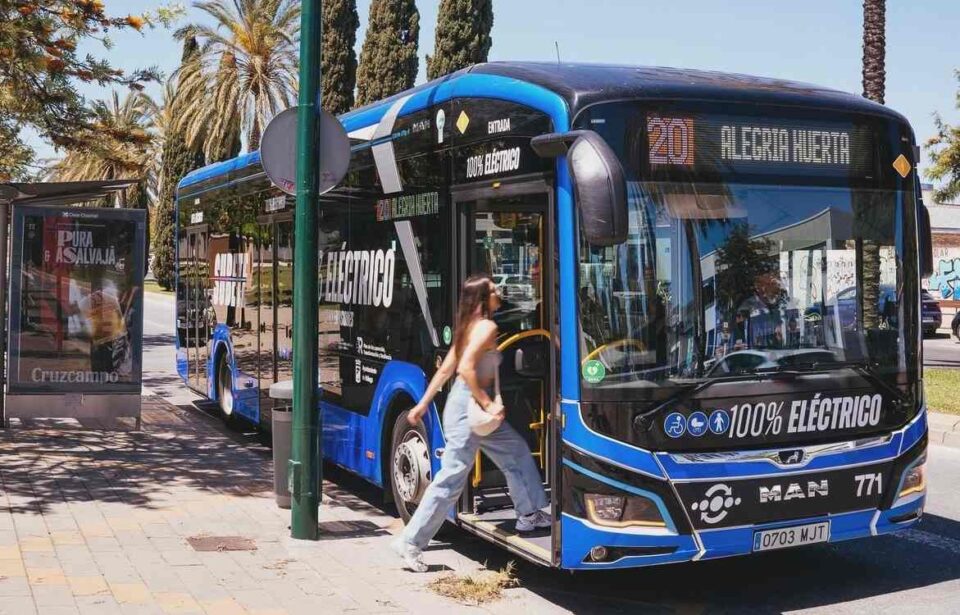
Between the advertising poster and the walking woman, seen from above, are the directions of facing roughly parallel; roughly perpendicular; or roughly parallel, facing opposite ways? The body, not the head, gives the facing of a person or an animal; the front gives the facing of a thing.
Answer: roughly perpendicular

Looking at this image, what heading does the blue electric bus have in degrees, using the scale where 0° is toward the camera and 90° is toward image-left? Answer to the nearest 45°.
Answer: approximately 315°

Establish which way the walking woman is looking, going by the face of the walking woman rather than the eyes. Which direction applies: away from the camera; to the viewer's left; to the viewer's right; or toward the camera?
to the viewer's right

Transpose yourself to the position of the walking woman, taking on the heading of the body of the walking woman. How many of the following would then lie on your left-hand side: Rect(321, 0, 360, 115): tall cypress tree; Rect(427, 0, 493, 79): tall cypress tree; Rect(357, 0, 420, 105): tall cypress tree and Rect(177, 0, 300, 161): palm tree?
4

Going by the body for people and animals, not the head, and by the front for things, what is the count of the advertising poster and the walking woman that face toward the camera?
1

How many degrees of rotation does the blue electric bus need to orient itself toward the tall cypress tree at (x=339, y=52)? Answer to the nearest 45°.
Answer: approximately 135° to its left

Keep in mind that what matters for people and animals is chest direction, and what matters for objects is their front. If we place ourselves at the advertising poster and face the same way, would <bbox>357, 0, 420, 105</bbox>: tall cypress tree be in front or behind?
behind

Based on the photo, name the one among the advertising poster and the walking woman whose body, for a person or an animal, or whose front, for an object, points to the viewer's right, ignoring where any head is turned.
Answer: the walking woman

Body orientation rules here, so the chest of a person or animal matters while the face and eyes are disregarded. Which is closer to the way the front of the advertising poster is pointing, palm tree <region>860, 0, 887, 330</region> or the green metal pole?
the green metal pole

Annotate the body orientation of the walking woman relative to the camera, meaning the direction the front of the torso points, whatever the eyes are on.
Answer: to the viewer's right

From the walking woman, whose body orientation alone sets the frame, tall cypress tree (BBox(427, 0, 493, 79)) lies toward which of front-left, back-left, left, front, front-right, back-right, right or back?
left
